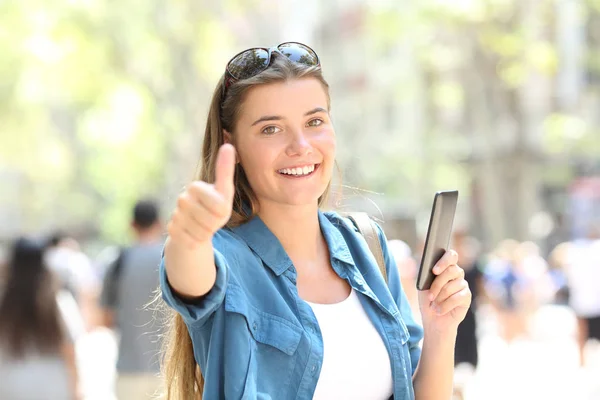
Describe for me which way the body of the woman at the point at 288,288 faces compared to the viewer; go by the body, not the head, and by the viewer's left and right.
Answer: facing the viewer and to the right of the viewer

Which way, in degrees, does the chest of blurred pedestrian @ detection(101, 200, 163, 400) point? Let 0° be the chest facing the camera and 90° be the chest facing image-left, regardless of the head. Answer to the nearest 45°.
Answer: approximately 180°

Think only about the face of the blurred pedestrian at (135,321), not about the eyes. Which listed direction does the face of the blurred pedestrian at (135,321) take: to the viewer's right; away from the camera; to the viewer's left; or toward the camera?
away from the camera

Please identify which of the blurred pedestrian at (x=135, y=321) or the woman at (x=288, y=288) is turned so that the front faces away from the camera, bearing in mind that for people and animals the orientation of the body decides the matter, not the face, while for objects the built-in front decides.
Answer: the blurred pedestrian

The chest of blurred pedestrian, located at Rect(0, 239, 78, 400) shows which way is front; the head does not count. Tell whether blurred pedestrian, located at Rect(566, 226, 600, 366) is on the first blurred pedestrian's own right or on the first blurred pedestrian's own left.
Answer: on the first blurred pedestrian's own right

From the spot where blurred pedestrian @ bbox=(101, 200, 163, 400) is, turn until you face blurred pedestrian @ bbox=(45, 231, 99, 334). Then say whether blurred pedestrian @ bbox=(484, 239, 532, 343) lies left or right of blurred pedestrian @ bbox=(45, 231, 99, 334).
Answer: right

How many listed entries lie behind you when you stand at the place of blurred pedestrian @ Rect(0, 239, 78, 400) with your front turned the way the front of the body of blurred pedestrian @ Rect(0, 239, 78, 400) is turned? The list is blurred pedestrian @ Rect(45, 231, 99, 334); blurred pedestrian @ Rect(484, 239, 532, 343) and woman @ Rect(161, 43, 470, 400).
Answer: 1

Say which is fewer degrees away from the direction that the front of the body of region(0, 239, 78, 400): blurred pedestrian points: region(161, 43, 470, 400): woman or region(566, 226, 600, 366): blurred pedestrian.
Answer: the blurred pedestrian

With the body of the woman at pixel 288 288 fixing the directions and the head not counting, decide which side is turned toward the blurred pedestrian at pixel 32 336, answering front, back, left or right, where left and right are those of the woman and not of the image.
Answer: back

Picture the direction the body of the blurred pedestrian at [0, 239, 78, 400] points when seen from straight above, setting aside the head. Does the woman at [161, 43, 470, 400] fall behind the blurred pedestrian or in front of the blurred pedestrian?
behind

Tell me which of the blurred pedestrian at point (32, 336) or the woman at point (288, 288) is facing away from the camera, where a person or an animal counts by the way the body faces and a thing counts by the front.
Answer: the blurred pedestrian

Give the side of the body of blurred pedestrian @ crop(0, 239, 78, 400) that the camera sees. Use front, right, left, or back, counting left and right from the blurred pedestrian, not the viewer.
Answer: back

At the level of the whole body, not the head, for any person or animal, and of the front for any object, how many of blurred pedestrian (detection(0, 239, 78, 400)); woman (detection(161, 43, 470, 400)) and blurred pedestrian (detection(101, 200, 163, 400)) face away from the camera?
2

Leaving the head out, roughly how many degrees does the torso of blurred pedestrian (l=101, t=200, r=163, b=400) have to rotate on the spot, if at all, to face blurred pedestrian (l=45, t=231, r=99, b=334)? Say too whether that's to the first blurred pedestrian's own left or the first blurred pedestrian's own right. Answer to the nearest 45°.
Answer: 0° — they already face them

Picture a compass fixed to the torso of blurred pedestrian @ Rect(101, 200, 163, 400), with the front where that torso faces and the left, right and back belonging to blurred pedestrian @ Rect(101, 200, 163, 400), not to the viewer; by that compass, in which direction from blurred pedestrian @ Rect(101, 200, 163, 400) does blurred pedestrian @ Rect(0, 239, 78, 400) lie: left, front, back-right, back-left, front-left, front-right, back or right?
back-left

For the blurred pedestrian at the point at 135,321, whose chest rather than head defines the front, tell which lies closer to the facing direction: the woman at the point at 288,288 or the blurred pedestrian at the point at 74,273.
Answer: the blurred pedestrian

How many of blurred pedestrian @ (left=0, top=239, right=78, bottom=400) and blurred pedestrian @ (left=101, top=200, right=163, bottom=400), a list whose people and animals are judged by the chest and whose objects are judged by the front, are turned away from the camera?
2
